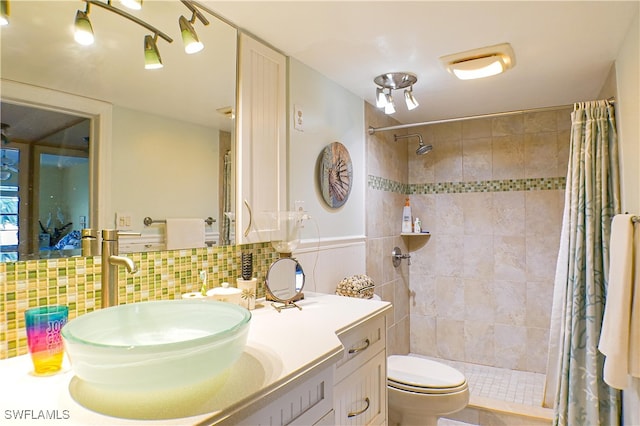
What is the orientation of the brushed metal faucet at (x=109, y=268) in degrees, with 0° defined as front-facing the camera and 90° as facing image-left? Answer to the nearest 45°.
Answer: approximately 315°

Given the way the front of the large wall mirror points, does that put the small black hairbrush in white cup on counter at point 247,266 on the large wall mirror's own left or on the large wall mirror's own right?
on the large wall mirror's own left

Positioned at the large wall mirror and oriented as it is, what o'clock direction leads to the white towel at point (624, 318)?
The white towel is roughly at 11 o'clock from the large wall mirror.

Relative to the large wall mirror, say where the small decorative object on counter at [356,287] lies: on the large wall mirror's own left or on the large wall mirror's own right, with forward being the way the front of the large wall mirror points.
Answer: on the large wall mirror's own left

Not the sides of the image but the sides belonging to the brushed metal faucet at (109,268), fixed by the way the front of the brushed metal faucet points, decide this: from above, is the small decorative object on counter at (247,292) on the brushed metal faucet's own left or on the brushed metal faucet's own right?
on the brushed metal faucet's own left

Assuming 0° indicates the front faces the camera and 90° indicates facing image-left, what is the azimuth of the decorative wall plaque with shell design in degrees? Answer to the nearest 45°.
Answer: approximately 315°
